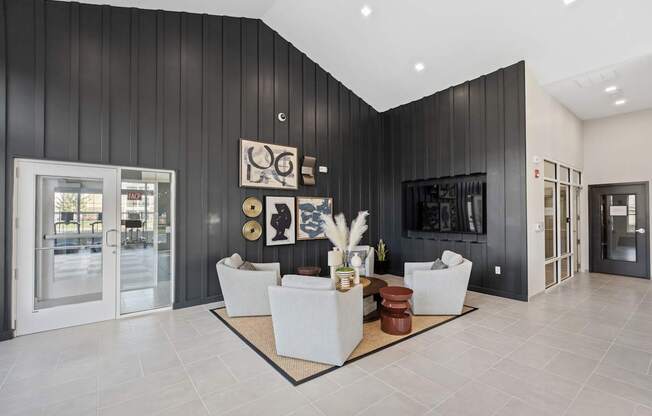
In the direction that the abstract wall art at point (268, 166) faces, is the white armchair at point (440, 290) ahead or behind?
ahead

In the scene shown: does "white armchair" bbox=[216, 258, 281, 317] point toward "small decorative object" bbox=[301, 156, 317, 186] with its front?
no

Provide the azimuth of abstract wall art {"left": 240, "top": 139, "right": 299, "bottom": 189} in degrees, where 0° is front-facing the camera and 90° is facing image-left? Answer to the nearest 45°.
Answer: approximately 315°

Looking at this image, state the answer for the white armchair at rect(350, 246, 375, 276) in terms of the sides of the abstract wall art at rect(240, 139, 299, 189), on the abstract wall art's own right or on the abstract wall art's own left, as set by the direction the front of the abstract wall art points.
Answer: on the abstract wall art's own left

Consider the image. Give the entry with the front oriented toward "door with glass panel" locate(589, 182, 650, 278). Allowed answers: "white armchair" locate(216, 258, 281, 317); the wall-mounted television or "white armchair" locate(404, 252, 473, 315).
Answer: "white armchair" locate(216, 258, 281, 317)

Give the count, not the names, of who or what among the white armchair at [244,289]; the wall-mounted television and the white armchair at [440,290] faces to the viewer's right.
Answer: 1

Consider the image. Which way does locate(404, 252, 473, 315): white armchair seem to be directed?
to the viewer's left

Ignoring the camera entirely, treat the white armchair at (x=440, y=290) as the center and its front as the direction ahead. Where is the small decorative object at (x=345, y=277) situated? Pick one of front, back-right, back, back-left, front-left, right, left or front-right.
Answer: front-left

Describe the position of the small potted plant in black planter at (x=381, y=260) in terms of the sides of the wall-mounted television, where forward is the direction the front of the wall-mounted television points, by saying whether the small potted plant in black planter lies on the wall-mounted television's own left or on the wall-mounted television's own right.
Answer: on the wall-mounted television's own right

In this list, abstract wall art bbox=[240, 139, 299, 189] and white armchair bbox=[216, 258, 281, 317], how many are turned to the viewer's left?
0

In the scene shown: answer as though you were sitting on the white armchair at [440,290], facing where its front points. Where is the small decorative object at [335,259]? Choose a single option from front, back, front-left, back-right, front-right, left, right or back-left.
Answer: front-left

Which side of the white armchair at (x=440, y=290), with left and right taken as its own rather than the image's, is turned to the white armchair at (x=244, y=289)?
front

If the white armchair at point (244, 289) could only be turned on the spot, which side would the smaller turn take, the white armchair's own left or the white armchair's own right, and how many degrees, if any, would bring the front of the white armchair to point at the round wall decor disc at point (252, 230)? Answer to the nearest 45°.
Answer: approximately 90° to the white armchair's own left

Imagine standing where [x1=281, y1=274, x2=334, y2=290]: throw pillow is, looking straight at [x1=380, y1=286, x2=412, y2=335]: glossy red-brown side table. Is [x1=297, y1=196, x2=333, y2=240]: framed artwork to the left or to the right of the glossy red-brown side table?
left

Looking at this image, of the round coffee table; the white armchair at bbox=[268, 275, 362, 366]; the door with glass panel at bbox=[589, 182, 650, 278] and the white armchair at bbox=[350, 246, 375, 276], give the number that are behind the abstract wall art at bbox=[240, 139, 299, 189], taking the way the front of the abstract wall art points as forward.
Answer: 0

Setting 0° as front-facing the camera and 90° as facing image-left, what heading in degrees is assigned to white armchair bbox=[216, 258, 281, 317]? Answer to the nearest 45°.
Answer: approximately 270°
